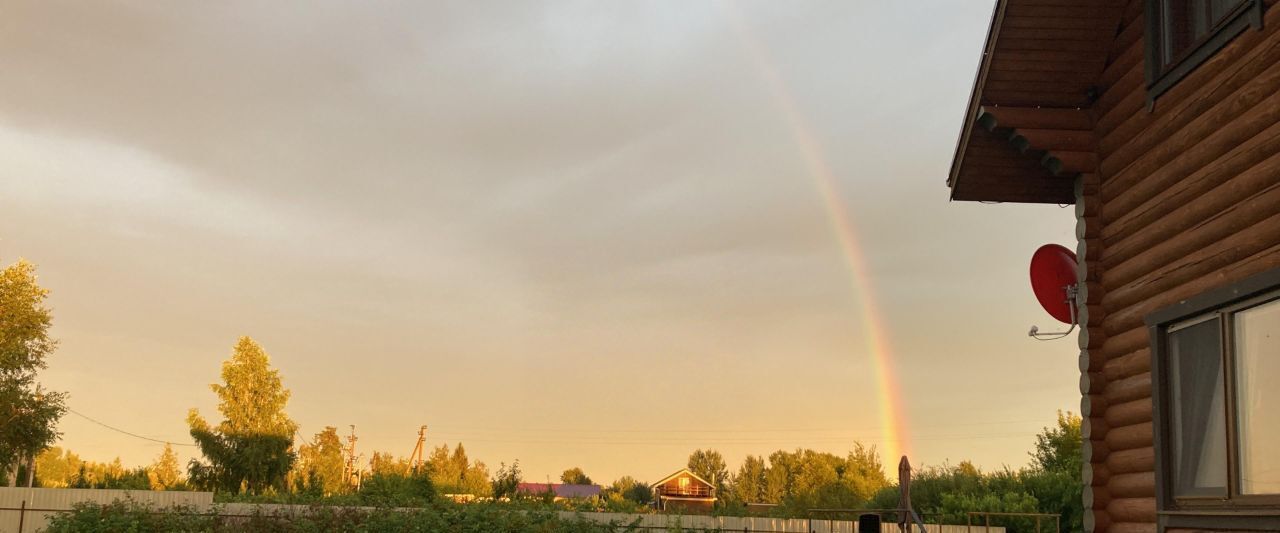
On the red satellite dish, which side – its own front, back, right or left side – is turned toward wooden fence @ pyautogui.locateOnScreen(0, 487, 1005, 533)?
front

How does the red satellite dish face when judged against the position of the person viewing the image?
facing away from the viewer and to the left of the viewer

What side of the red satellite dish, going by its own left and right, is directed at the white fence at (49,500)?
front

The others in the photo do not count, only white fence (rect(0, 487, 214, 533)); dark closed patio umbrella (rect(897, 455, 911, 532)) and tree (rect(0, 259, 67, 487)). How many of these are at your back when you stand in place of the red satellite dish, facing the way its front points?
0

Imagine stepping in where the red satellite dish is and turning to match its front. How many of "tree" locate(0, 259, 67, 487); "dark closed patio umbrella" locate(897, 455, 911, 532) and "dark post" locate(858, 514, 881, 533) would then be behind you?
0

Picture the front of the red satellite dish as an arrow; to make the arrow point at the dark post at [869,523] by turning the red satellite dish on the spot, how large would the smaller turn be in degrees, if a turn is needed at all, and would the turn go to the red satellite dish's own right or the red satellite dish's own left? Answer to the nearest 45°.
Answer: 0° — it already faces it

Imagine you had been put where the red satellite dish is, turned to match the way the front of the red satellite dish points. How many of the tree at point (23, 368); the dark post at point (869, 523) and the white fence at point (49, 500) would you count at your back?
0

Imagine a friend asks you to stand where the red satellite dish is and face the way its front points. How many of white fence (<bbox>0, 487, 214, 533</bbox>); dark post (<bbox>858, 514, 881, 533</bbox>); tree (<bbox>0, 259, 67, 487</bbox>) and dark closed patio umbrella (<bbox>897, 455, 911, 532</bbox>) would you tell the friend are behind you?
0

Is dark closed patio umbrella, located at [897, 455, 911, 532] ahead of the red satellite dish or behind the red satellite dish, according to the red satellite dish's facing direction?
ahead
